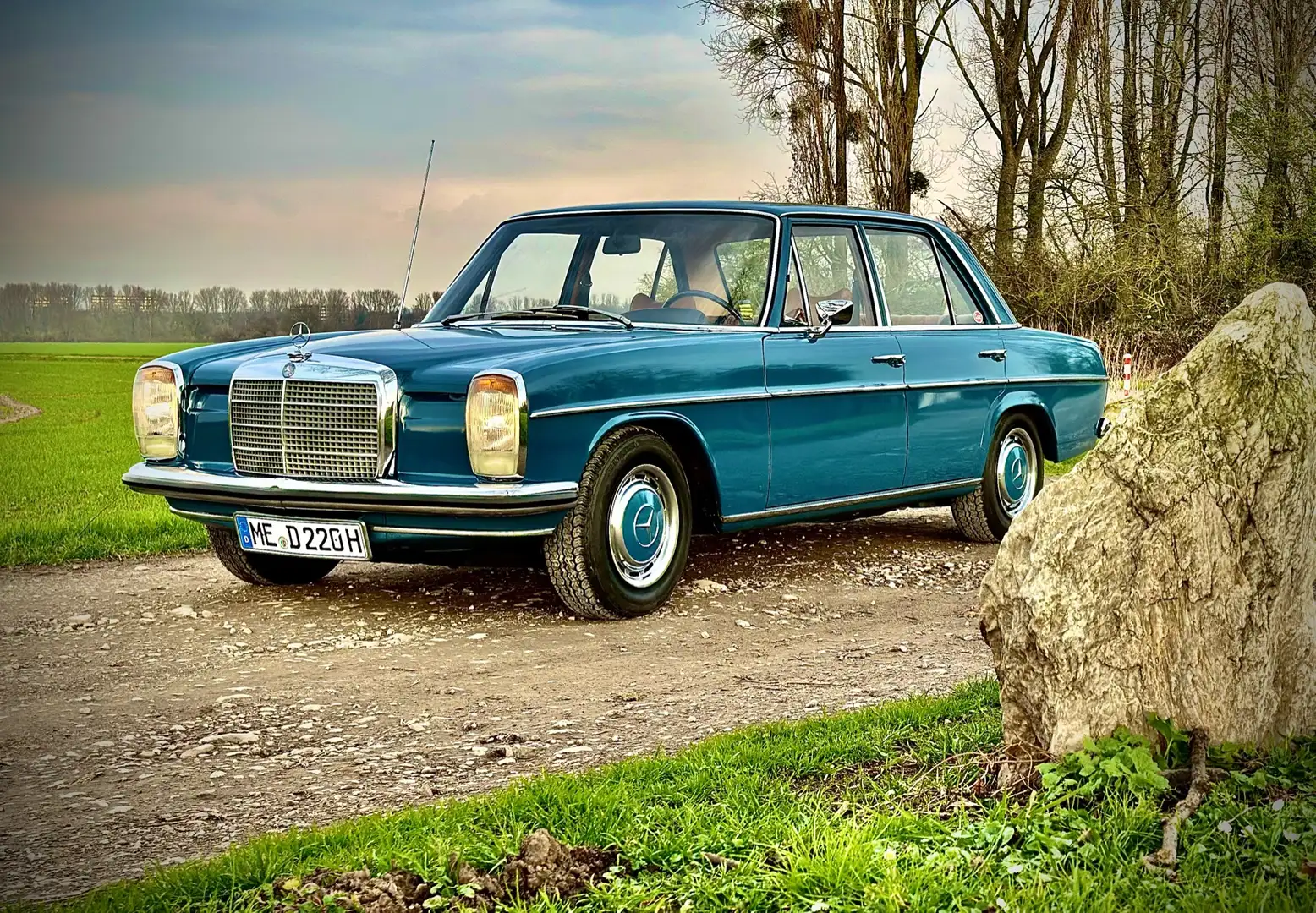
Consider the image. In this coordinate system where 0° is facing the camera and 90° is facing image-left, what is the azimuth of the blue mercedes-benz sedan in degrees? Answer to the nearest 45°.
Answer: approximately 45°

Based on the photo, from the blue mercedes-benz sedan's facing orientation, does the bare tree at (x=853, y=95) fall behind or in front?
behind

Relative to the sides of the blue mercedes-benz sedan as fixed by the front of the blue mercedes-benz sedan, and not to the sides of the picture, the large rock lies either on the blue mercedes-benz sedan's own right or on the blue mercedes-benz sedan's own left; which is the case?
on the blue mercedes-benz sedan's own left

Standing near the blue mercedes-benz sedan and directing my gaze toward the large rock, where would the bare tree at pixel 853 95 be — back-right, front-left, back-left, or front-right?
back-left

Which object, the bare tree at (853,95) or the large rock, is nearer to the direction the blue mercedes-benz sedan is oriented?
the large rock
